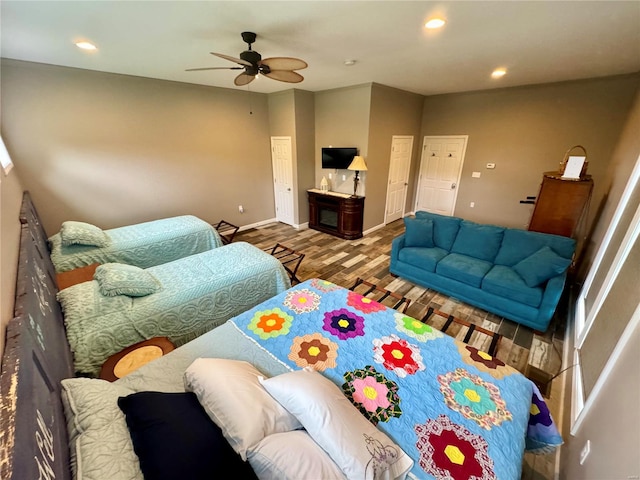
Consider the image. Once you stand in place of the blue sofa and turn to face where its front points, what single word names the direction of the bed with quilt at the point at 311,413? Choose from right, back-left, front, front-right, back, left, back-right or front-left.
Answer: front-left

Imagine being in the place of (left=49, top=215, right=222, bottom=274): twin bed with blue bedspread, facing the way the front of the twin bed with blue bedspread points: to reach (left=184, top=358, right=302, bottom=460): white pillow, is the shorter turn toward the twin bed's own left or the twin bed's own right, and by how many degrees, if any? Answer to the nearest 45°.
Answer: approximately 135° to the twin bed's own right

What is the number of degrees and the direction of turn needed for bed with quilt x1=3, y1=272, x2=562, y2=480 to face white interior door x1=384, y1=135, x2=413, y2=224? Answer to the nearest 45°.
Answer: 0° — it already faces it

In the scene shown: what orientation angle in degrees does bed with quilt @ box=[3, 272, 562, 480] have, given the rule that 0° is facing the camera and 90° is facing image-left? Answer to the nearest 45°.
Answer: approximately 225°

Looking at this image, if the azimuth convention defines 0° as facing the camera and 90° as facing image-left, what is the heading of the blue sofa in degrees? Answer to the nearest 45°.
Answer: approximately 45°

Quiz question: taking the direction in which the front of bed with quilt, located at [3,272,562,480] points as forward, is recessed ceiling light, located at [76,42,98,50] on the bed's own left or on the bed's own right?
on the bed's own left

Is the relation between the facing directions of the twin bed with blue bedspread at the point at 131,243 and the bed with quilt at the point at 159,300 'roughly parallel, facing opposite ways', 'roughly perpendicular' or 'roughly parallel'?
roughly parallel

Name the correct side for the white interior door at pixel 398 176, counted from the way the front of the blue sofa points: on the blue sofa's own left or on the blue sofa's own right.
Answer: on the blue sofa's own right

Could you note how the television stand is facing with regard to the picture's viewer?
facing the viewer and to the left of the viewer

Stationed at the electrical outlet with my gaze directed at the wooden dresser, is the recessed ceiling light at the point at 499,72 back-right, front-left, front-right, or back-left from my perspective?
front-left

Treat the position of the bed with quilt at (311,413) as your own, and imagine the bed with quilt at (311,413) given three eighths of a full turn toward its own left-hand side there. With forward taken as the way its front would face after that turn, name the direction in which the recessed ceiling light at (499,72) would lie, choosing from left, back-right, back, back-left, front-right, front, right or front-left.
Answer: back-right

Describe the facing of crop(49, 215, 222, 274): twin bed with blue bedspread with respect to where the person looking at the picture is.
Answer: facing away from the viewer and to the right of the viewer

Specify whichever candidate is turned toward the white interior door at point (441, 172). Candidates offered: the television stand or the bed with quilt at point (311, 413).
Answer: the bed with quilt
